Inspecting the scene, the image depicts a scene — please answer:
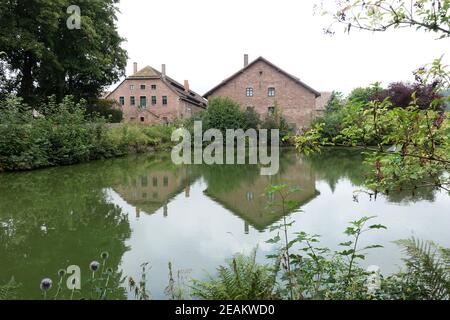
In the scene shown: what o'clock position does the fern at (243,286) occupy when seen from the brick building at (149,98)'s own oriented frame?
The fern is roughly at 12 o'clock from the brick building.

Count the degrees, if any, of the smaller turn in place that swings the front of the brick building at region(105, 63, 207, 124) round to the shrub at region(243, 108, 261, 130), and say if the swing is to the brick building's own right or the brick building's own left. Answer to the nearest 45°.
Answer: approximately 45° to the brick building's own left

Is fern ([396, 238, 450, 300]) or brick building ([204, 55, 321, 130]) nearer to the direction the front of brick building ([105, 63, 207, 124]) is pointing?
the fern

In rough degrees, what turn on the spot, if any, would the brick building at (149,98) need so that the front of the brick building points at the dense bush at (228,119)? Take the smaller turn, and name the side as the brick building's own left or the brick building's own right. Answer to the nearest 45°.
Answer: approximately 45° to the brick building's own left

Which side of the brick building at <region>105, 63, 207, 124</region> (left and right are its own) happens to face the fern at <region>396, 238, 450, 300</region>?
front

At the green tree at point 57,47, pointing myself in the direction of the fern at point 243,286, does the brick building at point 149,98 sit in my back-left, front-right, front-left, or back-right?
back-left

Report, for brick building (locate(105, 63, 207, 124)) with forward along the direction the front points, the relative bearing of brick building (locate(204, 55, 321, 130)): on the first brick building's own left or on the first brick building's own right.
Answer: on the first brick building's own left

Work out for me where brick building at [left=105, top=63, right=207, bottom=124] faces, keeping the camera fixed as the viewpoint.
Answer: facing the viewer
